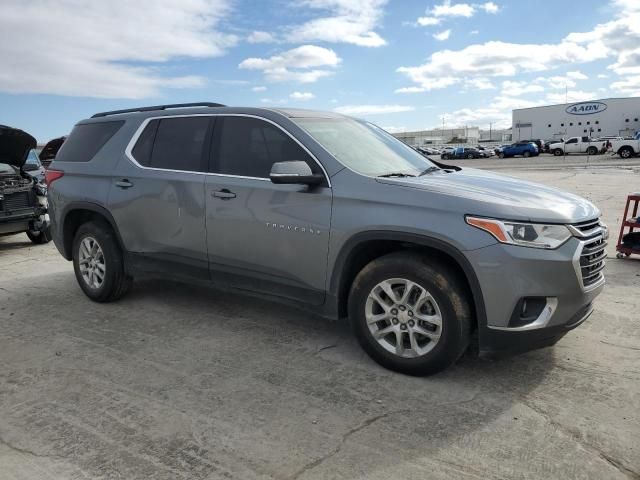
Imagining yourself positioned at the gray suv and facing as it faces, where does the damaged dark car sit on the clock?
The damaged dark car is roughly at 6 o'clock from the gray suv.

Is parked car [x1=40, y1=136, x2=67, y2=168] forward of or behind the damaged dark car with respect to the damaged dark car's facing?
behind

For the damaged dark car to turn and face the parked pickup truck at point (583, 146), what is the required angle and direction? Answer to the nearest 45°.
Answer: approximately 135° to its left

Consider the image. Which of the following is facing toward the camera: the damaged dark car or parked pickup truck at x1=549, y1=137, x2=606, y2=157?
the damaged dark car

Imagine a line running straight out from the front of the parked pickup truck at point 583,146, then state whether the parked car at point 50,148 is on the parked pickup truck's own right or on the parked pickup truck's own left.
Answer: on the parked pickup truck's own left

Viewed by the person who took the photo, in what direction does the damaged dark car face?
facing the viewer

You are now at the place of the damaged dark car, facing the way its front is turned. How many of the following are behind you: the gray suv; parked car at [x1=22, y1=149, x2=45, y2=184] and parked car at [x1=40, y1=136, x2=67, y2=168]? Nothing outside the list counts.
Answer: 2

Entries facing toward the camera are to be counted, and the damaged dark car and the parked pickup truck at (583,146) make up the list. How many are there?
1

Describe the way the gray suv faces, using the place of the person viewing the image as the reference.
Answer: facing the viewer and to the right of the viewer

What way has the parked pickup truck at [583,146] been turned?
to the viewer's left

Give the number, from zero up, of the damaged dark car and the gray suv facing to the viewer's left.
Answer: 0

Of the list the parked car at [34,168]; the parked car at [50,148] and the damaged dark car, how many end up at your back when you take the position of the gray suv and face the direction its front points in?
3
